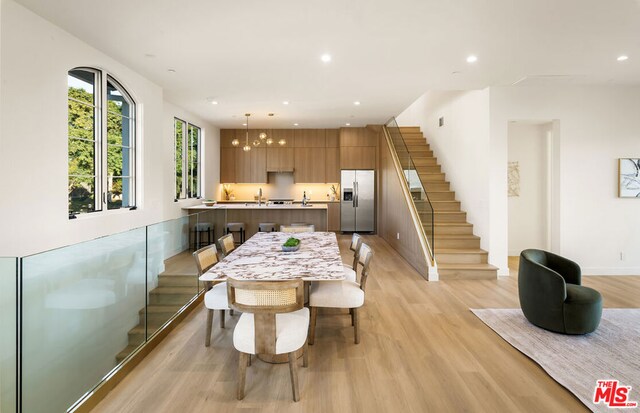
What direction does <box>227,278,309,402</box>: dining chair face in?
away from the camera

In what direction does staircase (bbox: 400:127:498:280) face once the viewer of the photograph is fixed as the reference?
facing the viewer

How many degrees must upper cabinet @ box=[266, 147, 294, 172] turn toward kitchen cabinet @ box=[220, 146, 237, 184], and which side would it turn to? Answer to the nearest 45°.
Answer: approximately 90° to its right

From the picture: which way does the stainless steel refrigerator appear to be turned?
toward the camera

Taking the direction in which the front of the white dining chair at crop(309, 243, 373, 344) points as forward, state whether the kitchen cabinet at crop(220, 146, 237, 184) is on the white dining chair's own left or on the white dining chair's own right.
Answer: on the white dining chair's own right

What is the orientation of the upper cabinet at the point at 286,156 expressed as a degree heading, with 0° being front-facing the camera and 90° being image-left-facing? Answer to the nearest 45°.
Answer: approximately 0°

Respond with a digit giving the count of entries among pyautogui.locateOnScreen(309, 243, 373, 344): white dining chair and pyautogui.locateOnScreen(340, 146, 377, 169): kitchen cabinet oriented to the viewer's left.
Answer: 1

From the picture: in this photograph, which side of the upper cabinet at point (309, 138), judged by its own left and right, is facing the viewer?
front

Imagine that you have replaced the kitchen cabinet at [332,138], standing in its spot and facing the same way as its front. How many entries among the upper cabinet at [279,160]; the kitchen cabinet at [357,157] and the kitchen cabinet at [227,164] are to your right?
2

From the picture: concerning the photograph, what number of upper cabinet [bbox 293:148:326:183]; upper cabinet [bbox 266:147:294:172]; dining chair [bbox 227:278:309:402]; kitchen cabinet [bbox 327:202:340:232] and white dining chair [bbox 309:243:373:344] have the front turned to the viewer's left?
1

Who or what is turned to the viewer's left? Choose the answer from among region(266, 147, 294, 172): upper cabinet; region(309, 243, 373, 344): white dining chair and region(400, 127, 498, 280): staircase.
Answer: the white dining chair

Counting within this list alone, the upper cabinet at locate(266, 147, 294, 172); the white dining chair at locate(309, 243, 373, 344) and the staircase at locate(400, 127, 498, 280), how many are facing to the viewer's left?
1

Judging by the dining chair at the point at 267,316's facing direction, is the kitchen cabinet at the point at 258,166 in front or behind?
in front
